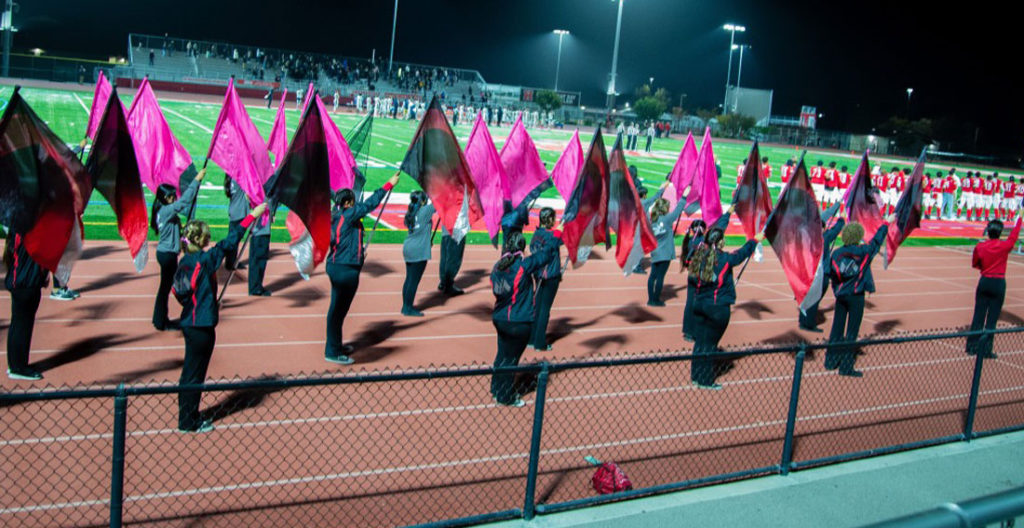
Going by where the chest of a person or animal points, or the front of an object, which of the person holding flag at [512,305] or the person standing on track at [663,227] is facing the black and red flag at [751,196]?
the person holding flag

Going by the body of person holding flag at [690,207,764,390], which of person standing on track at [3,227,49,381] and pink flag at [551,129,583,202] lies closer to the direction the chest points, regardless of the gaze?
the pink flag

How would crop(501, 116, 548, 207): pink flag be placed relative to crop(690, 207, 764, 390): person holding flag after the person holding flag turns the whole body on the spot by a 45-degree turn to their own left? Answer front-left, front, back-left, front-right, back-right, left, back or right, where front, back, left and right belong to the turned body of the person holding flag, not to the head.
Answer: front-left

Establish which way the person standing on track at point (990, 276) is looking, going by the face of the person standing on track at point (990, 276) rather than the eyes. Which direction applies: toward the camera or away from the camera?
away from the camera

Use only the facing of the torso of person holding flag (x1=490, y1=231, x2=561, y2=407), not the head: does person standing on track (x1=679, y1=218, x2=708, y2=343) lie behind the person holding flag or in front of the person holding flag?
in front

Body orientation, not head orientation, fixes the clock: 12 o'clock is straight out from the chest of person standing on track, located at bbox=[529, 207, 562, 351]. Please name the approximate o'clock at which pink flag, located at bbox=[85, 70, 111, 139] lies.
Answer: The pink flag is roughly at 8 o'clock from the person standing on track.

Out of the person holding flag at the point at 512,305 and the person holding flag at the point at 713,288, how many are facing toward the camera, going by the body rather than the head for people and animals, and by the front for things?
0

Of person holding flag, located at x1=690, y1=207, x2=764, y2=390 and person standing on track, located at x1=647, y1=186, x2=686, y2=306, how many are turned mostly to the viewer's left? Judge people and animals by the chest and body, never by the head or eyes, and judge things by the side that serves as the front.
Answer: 0

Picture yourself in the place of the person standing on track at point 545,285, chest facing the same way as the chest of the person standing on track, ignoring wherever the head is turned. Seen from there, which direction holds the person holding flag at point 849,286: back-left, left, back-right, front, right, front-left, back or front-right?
front-right

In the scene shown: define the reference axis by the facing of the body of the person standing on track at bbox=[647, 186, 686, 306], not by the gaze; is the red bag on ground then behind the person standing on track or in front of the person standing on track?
behind

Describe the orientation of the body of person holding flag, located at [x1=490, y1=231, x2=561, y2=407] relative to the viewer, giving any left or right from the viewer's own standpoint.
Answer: facing away from the viewer and to the right of the viewer

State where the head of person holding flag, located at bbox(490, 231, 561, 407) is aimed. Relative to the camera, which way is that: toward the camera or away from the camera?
away from the camera
